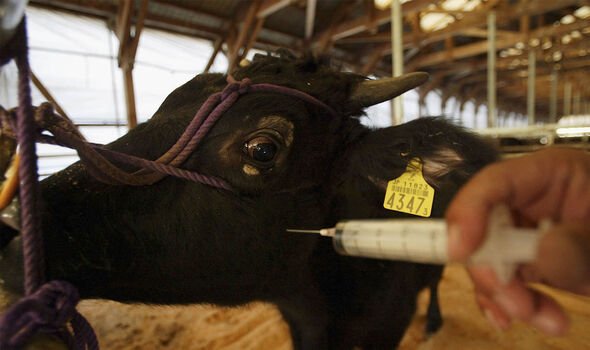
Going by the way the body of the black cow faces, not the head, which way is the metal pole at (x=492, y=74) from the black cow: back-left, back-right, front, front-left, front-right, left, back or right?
back-right

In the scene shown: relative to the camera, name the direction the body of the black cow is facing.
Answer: to the viewer's left

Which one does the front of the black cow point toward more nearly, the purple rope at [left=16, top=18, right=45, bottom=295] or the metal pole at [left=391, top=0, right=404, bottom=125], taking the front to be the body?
the purple rope

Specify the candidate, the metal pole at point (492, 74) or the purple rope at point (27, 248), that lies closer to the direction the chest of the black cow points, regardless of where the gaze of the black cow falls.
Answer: the purple rope

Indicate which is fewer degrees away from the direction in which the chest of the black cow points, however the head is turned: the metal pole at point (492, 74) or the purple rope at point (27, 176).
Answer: the purple rope

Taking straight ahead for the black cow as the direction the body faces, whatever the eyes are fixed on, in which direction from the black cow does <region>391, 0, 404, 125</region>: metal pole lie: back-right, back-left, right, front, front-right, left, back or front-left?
back-right

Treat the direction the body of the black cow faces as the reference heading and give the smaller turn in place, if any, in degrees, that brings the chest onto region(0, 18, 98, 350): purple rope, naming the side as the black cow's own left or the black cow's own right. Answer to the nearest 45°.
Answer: approximately 45° to the black cow's own left

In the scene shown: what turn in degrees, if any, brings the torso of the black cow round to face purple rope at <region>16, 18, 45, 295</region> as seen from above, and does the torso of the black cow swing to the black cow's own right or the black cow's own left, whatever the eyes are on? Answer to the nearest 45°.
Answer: approximately 45° to the black cow's own left
